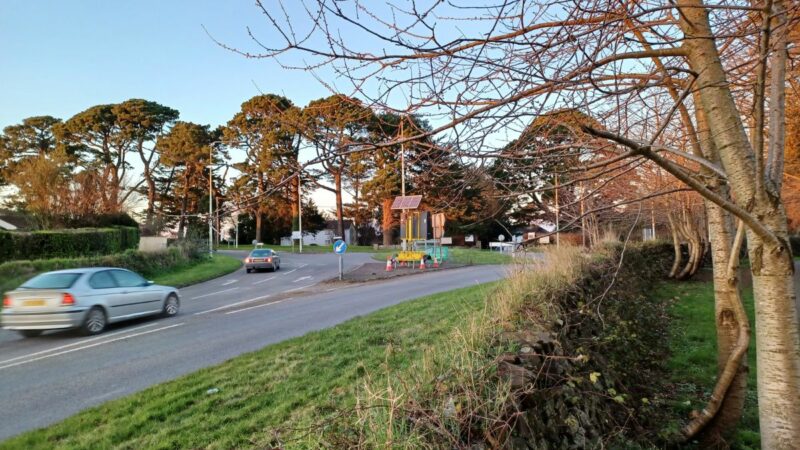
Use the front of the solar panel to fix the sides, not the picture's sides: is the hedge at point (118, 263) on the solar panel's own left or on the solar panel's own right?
on the solar panel's own right

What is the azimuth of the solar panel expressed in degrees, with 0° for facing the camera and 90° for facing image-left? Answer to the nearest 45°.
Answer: approximately 0°

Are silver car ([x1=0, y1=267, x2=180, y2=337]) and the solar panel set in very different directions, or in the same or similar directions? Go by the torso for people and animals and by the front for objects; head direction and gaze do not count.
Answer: very different directions

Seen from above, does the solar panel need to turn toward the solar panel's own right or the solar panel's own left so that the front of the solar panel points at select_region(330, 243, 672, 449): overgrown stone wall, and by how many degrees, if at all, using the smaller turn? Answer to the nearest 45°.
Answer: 0° — it already faces it

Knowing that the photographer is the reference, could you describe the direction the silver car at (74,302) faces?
facing away from the viewer and to the right of the viewer
